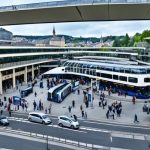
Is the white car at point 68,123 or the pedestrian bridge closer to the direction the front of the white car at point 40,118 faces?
the white car

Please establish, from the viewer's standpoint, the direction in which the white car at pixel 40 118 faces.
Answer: facing the viewer and to the right of the viewer

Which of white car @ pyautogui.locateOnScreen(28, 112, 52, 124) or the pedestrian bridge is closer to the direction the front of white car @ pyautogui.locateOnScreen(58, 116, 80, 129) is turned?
the pedestrian bridge
